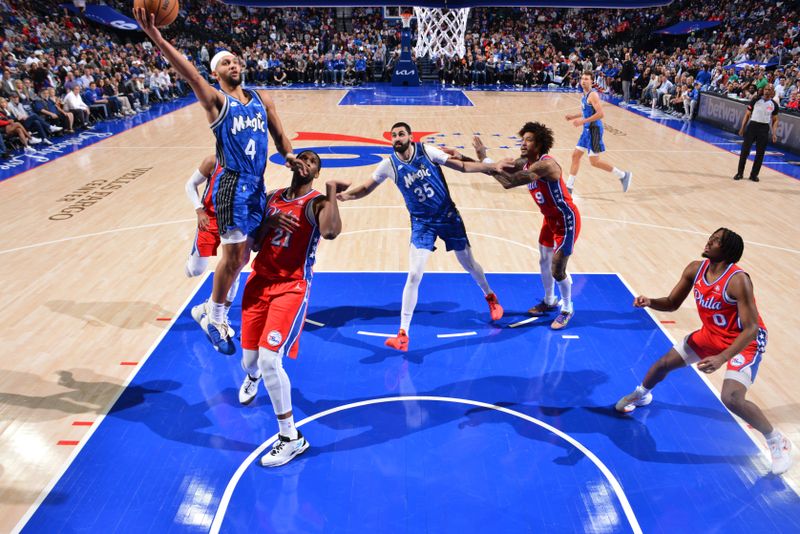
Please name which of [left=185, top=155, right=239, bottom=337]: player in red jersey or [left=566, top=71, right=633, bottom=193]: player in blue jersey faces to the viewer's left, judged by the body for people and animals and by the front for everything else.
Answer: the player in blue jersey

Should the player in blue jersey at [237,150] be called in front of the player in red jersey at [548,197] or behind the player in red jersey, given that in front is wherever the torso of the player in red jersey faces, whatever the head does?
in front

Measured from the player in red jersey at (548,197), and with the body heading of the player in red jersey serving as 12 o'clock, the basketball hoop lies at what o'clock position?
The basketball hoop is roughly at 4 o'clock from the player in red jersey.

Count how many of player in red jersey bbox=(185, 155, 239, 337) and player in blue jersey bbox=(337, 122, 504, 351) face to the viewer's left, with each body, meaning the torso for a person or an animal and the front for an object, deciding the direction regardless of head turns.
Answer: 0

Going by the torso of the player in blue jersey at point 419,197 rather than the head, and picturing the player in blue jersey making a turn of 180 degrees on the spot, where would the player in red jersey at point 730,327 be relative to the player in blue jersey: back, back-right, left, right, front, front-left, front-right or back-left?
back-right

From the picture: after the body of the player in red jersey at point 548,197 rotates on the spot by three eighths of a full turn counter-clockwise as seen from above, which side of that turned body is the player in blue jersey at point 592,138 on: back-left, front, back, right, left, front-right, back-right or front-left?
left

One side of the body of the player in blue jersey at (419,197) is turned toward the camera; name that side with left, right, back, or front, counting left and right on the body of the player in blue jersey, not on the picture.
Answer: front

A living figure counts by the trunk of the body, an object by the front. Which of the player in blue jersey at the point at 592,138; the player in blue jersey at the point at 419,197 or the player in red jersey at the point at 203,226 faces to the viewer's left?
the player in blue jersey at the point at 592,138

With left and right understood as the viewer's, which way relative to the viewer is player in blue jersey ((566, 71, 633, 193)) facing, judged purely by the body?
facing to the left of the viewer

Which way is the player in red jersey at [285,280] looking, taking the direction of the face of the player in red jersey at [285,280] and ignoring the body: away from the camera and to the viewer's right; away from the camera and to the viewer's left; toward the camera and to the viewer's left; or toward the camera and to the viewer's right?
toward the camera and to the viewer's left

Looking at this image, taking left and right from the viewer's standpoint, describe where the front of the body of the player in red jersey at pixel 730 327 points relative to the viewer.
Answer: facing the viewer and to the left of the viewer
